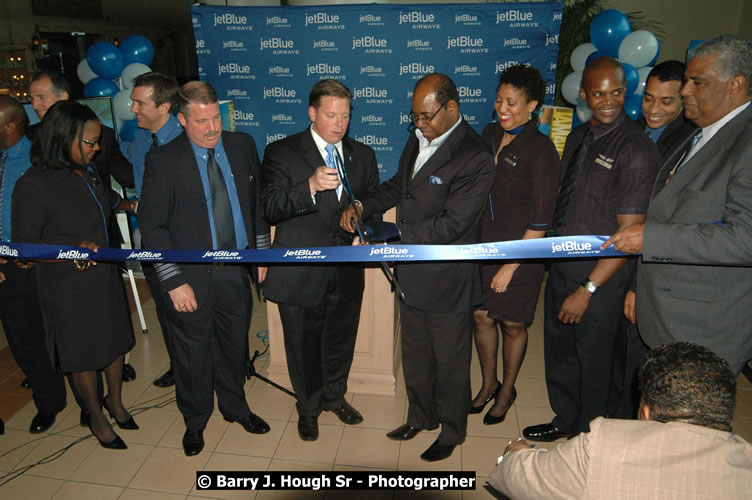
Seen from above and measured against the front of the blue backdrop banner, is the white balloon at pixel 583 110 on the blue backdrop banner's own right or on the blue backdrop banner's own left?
on the blue backdrop banner's own left

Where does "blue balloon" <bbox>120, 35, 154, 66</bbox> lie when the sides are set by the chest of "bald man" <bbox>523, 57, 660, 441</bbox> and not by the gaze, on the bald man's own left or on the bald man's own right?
on the bald man's own right

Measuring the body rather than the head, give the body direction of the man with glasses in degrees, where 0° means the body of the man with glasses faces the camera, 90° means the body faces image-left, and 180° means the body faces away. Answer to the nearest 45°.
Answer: approximately 45°

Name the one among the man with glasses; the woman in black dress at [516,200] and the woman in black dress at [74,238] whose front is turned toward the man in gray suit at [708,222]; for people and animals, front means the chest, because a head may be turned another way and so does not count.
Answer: the woman in black dress at [74,238]

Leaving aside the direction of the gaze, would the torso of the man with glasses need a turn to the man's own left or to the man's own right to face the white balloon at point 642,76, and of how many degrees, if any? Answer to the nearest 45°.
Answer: approximately 180°

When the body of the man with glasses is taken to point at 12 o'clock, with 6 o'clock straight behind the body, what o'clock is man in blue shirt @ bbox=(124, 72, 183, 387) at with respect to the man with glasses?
The man in blue shirt is roughly at 2 o'clock from the man with glasses.

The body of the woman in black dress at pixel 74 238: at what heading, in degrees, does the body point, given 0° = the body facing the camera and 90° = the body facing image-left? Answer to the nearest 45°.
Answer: approximately 315°

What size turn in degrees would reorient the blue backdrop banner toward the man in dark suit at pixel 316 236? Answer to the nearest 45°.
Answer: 0° — it already faces them

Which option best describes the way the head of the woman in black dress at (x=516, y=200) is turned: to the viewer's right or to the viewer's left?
to the viewer's left

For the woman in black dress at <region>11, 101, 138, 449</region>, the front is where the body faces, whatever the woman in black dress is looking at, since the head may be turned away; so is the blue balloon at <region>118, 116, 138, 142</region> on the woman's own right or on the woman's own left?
on the woman's own left

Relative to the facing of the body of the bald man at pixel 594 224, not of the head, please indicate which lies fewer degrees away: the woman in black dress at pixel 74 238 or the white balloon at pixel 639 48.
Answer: the woman in black dress
